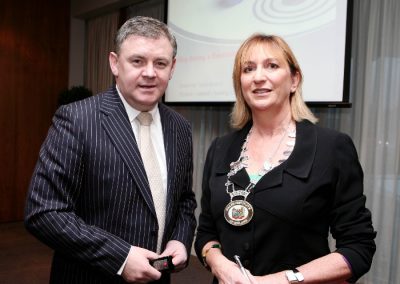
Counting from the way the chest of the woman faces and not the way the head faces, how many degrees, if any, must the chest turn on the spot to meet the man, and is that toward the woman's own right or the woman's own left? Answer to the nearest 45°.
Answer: approximately 45° to the woman's own right

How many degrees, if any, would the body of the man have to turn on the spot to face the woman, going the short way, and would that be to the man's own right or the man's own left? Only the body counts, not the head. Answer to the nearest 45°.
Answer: approximately 45° to the man's own left

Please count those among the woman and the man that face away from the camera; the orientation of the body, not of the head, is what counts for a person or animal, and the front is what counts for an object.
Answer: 0

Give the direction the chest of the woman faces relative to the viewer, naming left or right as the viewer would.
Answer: facing the viewer and to the left of the viewer

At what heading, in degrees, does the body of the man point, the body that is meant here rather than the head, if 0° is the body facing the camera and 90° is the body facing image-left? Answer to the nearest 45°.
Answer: approximately 315°
